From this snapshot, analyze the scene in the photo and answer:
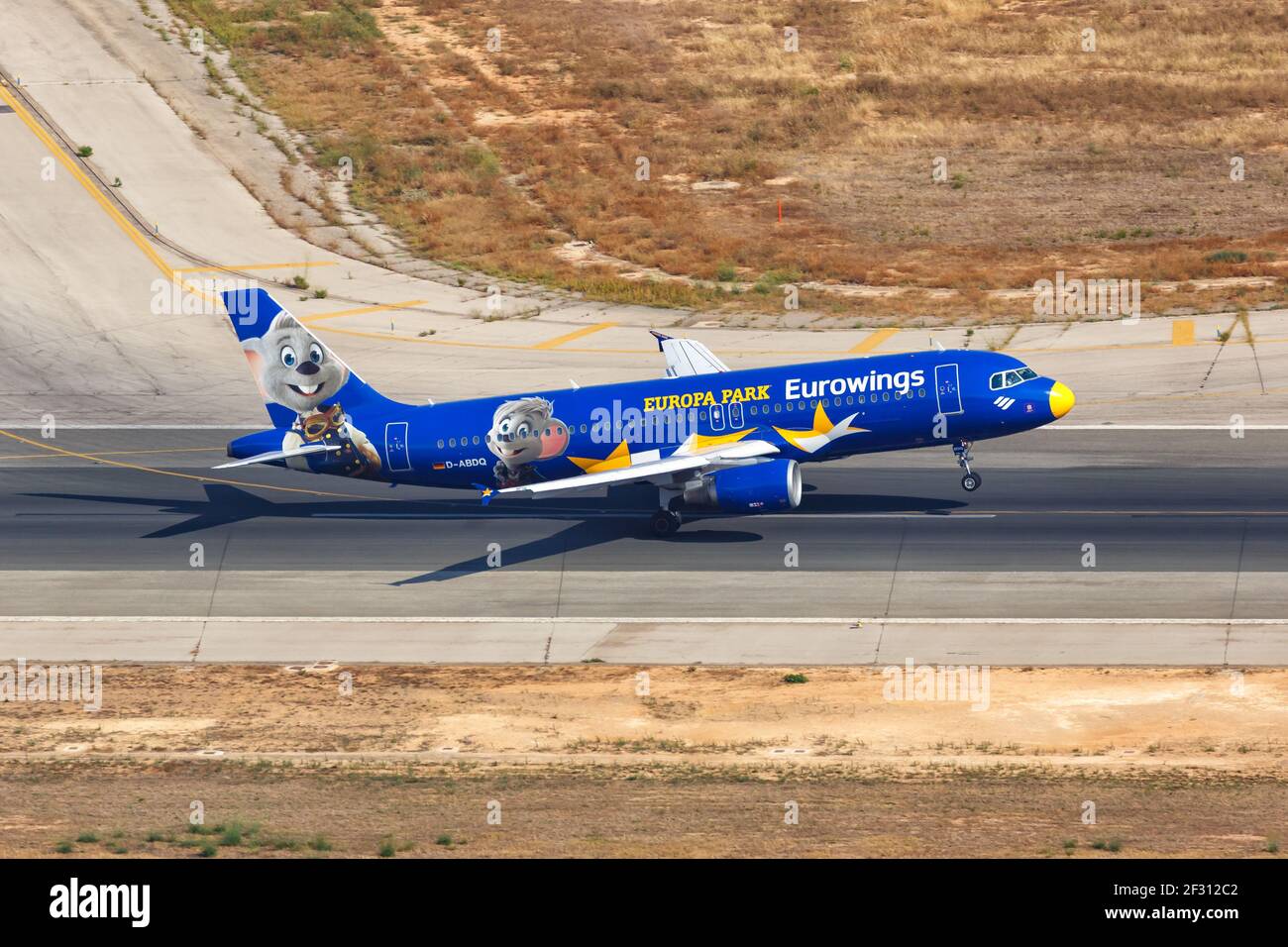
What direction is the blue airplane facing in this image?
to the viewer's right
